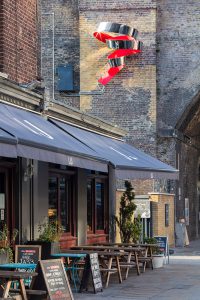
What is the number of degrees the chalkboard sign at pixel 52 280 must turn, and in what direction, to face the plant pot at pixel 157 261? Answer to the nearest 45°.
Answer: approximately 135° to its left

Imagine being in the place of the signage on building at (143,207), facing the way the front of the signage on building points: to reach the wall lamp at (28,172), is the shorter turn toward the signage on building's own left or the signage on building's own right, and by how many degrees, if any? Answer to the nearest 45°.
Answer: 0° — it already faces it

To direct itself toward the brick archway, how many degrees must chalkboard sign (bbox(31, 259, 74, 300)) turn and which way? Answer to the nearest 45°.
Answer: approximately 135° to its left

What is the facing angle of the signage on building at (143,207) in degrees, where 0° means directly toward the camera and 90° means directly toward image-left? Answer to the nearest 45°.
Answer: approximately 0°

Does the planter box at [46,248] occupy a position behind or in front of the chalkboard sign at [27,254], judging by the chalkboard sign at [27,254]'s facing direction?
behind

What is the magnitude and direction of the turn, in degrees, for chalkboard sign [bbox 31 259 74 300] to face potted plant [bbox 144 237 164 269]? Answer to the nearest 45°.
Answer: approximately 135° to its left

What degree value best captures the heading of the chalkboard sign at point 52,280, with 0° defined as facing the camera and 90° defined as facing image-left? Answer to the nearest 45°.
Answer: approximately 315°

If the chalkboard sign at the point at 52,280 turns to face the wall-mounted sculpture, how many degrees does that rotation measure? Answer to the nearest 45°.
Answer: approximately 135° to its left

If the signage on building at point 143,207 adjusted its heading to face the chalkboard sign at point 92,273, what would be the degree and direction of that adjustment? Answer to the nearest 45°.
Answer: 0° — it already faces it

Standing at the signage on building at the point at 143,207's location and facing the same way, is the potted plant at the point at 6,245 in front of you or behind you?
in front

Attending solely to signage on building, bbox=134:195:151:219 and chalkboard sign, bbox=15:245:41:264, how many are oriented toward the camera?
2

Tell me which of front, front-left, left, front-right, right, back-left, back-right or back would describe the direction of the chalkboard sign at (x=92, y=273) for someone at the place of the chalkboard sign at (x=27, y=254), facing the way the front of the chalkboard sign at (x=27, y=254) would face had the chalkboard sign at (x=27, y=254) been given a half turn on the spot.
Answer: right

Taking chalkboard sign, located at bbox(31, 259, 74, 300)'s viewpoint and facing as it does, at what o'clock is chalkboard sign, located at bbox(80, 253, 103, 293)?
chalkboard sign, located at bbox(80, 253, 103, 293) is roughly at 8 o'clock from chalkboard sign, located at bbox(31, 259, 74, 300).
